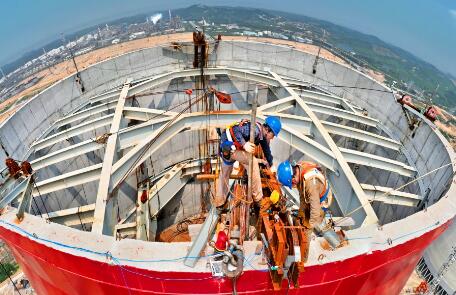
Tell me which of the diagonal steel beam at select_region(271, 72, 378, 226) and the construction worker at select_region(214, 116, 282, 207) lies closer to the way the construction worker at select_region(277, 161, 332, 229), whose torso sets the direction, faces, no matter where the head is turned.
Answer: the construction worker

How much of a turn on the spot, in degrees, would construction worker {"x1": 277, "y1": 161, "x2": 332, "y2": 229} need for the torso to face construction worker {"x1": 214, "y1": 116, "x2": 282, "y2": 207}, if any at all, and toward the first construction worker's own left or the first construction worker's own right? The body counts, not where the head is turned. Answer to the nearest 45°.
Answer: approximately 45° to the first construction worker's own right

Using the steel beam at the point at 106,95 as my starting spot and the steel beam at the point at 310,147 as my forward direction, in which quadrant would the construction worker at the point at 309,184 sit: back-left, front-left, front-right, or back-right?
front-right

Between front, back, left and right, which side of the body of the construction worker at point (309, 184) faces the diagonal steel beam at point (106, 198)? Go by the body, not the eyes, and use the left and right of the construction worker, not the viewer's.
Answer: front

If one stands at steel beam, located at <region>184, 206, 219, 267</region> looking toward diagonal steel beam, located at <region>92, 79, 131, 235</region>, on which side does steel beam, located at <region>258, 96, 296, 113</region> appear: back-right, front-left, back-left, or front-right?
front-right

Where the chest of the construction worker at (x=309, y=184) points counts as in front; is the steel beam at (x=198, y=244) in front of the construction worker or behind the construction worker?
in front

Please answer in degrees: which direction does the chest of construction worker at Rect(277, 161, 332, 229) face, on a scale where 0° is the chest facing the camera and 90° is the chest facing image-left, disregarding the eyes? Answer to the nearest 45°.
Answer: approximately 90°

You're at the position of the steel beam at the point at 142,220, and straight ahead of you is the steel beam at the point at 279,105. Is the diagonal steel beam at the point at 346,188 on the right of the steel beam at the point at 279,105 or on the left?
right

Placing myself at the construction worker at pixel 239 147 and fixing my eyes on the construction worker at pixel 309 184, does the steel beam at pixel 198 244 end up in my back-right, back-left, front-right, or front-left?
front-right

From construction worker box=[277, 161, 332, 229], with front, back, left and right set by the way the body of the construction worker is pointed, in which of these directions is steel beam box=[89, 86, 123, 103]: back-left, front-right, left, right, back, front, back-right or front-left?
front-right

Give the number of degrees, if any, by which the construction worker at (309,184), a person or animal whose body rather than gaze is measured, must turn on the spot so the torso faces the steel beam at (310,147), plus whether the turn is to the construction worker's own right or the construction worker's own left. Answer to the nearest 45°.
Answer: approximately 90° to the construction worker's own right
